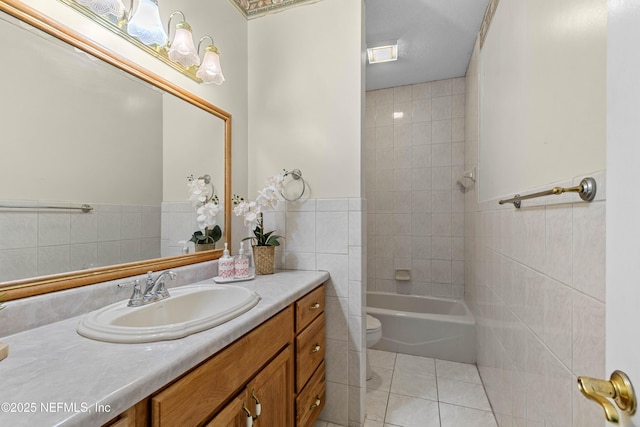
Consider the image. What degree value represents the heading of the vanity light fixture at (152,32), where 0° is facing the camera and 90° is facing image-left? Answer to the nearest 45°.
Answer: approximately 315°

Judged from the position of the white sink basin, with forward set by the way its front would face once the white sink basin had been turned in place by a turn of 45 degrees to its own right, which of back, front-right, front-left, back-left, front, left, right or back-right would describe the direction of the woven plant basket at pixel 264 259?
back-left

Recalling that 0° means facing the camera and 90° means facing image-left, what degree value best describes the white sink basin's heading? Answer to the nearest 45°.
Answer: approximately 315°

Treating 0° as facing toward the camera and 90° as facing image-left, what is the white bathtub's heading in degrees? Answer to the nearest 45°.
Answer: approximately 0°

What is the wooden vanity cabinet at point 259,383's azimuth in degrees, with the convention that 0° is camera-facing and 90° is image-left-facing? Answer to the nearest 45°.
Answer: approximately 315°
